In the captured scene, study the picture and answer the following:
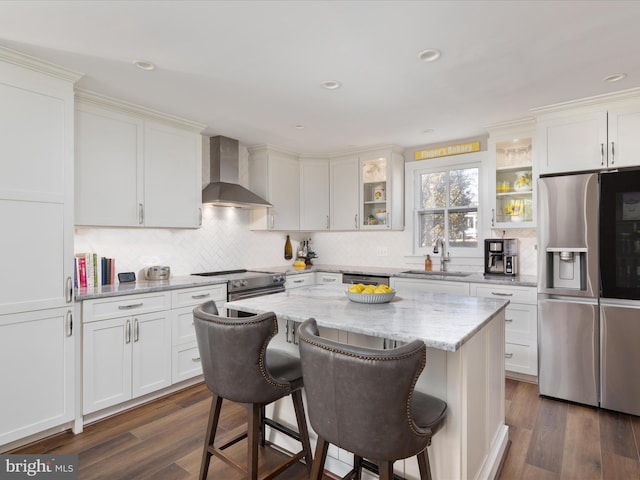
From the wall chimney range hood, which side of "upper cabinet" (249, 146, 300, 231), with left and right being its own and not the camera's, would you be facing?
right

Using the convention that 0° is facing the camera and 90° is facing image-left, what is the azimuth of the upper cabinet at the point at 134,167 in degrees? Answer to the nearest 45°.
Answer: approximately 315°

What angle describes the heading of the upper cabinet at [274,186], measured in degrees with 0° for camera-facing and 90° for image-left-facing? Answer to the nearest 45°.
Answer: approximately 315°
